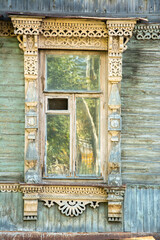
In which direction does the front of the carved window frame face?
toward the camera
